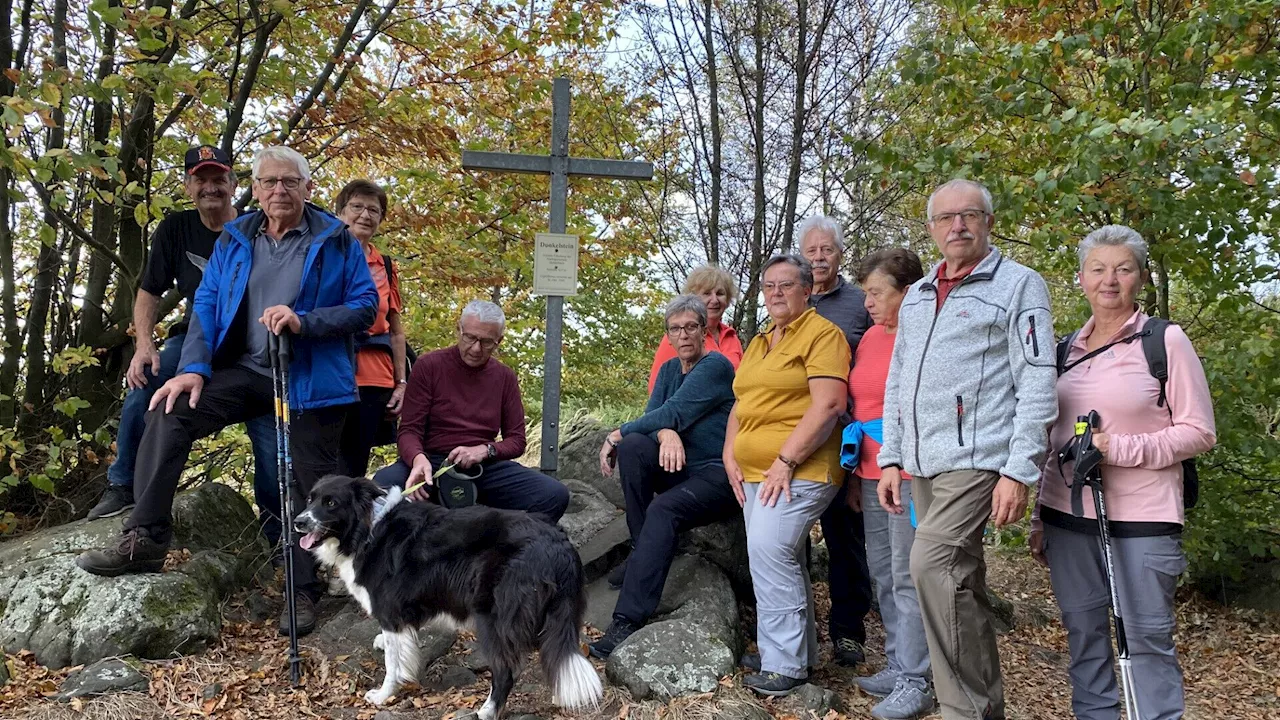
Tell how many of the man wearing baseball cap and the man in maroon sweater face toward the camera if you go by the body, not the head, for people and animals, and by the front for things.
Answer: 2

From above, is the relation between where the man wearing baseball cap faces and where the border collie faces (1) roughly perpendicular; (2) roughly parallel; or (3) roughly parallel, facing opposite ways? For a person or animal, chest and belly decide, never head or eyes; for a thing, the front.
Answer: roughly perpendicular

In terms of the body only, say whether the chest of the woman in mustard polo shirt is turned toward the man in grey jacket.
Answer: no

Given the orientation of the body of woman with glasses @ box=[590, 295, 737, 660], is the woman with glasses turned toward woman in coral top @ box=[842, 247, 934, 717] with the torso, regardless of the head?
no

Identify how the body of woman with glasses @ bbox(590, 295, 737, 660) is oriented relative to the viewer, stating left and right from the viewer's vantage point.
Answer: facing the viewer and to the left of the viewer

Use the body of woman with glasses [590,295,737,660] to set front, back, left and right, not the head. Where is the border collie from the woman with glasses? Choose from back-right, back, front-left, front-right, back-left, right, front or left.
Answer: front

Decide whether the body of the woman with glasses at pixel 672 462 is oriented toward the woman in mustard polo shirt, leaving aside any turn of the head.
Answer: no

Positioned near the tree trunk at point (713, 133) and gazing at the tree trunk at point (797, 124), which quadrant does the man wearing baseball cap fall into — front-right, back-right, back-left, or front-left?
back-right

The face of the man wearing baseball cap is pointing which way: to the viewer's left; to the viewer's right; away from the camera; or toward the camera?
toward the camera

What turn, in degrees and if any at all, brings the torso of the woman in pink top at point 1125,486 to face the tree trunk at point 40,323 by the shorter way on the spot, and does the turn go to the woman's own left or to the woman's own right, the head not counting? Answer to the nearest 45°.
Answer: approximately 45° to the woman's own right

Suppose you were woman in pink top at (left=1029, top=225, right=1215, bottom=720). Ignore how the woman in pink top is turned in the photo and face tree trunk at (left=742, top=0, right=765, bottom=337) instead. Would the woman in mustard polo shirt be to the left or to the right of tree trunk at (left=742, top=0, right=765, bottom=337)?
left

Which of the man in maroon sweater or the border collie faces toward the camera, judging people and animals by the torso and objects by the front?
the man in maroon sweater

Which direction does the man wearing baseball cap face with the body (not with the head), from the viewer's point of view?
toward the camera

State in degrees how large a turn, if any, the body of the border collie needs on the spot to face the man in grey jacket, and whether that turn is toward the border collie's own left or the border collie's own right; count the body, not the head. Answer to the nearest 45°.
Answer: approximately 135° to the border collie's own left

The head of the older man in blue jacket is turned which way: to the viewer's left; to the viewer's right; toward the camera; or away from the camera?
toward the camera

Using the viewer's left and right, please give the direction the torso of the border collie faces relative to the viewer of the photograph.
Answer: facing to the left of the viewer

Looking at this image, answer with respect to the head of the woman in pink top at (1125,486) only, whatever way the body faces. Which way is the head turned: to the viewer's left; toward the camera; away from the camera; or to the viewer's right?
toward the camera

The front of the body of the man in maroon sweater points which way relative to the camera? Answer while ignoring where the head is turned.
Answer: toward the camera

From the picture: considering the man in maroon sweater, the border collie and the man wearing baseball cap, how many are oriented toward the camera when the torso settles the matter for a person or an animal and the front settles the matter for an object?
2

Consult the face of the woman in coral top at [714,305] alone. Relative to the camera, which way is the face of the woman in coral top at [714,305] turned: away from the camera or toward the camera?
toward the camera
